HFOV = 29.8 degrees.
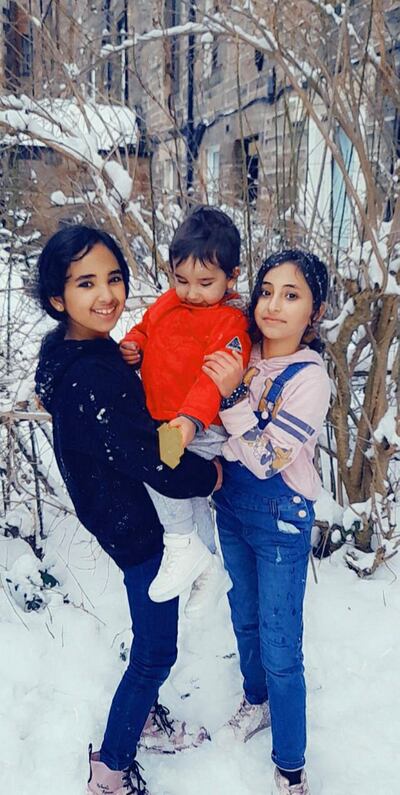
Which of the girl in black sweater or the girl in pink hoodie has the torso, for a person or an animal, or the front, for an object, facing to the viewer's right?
the girl in black sweater

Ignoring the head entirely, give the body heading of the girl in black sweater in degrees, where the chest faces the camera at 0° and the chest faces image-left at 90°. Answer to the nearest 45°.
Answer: approximately 270°

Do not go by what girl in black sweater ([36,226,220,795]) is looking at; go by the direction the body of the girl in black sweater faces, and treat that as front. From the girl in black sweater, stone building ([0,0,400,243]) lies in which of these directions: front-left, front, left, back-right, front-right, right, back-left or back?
left

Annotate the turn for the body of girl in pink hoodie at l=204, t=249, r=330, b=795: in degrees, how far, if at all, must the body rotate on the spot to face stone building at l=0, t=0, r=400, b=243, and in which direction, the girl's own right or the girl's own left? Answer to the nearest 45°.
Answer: approximately 135° to the girl's own right

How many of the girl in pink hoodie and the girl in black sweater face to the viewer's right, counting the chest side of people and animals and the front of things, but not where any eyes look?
1

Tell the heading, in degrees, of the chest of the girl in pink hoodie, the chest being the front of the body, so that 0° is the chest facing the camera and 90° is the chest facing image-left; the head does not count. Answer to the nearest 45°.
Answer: approximately 45°
